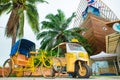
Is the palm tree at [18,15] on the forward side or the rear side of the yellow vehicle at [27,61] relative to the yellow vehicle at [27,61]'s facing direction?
on the rear side

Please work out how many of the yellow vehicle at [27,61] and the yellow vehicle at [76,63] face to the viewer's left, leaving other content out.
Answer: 0

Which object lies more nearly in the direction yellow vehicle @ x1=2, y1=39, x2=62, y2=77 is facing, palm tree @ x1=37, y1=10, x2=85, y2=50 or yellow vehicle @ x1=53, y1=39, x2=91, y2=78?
the yellow vehicle

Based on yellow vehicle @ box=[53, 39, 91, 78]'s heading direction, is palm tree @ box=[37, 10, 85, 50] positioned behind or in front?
behind

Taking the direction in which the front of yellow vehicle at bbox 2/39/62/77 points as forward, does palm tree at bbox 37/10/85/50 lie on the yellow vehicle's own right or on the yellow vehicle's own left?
on the yellow vehicle's own left

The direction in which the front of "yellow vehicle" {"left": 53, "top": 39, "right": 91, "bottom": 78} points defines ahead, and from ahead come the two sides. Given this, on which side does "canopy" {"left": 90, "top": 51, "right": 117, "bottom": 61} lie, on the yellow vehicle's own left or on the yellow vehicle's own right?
on the yellow vehicle's own left

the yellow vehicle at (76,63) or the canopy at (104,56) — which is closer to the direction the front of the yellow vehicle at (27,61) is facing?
the yellow vehicle

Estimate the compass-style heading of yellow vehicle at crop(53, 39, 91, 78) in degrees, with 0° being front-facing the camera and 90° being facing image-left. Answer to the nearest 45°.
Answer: approximately 315°

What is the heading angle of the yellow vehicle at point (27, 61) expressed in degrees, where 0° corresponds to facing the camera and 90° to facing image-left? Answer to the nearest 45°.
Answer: approximately 315°
